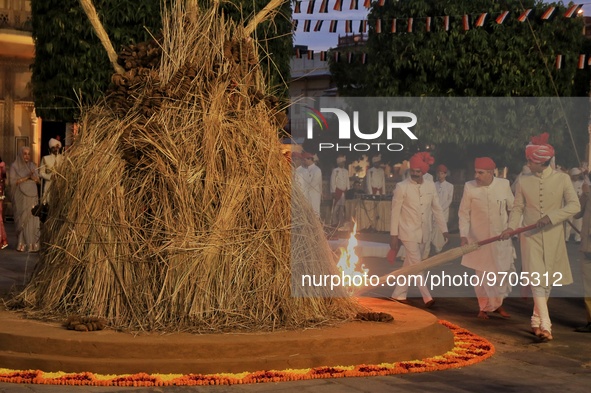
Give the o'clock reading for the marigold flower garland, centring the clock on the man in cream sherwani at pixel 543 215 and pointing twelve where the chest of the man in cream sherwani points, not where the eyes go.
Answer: The marigold flower garland is roughly at 1 o'clock from the man in cream sherwani.

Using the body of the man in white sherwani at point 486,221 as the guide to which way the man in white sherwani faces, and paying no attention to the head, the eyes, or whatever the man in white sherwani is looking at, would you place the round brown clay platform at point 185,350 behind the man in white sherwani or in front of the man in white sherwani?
in front

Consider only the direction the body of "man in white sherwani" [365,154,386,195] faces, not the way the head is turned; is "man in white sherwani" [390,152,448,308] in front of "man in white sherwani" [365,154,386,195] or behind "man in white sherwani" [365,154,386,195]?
in front

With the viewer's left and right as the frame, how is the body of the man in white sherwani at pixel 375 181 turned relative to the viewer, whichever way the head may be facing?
facing the viewer

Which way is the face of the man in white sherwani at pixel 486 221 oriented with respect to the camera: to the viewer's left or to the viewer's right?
to the viewer's left

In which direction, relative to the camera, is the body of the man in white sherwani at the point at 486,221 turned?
toward the camera

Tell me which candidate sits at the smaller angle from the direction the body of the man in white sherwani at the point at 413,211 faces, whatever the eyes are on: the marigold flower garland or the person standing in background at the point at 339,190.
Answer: the marigold flower garland
